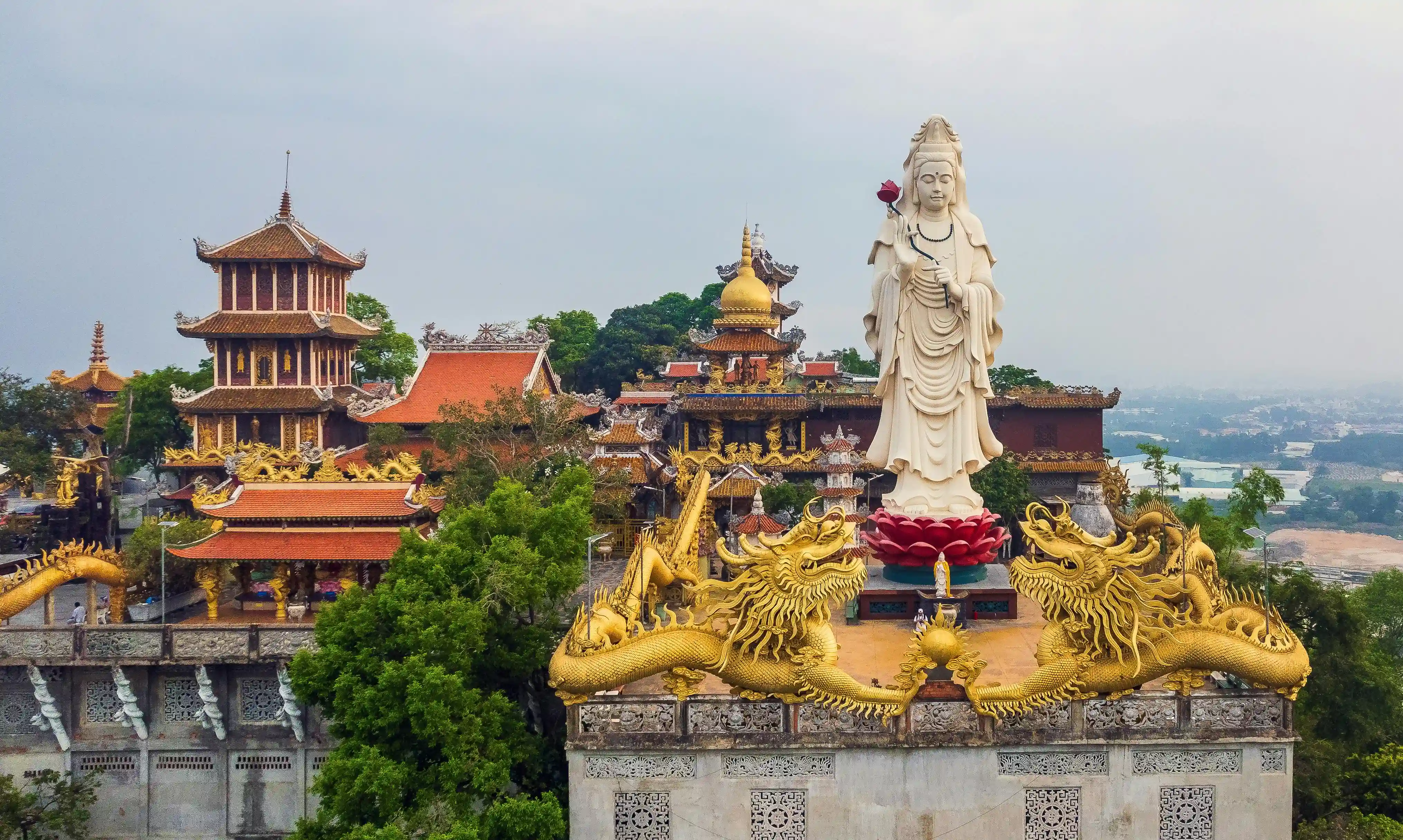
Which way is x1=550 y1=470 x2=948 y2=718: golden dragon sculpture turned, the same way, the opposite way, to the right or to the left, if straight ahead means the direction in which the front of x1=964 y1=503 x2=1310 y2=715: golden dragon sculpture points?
the opposite way

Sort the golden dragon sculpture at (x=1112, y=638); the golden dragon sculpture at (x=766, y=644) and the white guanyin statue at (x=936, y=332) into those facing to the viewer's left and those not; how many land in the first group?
1

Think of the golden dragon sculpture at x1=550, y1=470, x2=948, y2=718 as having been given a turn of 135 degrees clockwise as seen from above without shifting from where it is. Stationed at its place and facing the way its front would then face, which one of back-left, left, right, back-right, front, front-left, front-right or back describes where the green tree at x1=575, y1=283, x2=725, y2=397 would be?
back-right

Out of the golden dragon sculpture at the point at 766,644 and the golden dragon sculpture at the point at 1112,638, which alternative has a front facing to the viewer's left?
the golden dragon sculpture at the point at 1112,638

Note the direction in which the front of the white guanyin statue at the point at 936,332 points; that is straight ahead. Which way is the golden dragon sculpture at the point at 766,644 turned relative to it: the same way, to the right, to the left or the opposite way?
to the left

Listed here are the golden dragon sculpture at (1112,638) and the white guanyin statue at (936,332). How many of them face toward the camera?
1

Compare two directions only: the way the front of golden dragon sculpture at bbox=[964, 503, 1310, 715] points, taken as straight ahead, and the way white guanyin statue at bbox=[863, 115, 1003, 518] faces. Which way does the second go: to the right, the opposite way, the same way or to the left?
to the left

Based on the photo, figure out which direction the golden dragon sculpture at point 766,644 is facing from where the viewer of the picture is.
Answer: facing to the right of the viewer

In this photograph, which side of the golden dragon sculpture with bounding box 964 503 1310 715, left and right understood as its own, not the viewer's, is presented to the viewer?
left
